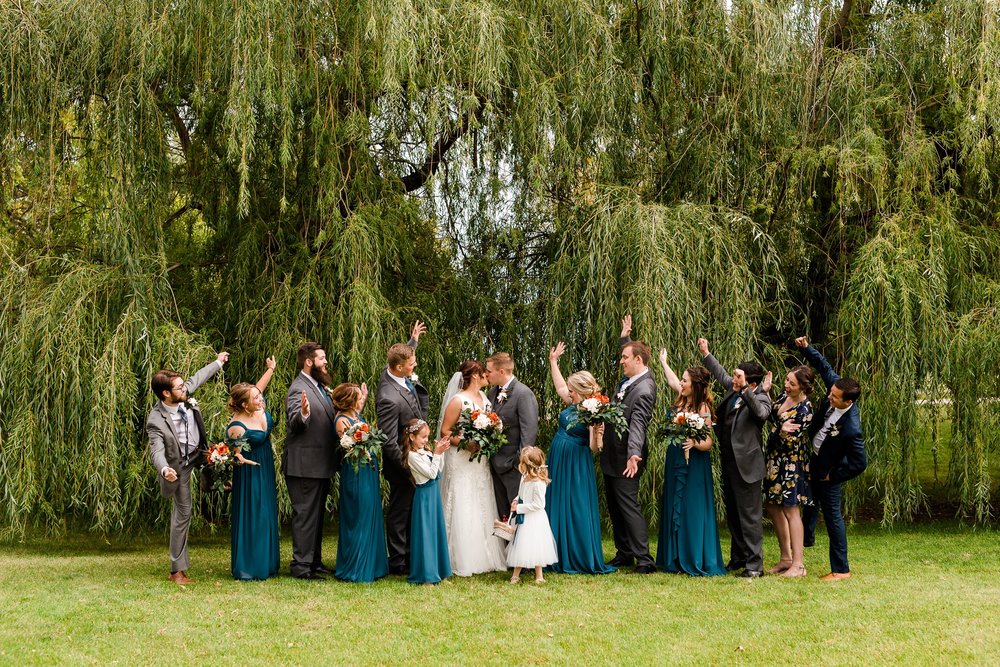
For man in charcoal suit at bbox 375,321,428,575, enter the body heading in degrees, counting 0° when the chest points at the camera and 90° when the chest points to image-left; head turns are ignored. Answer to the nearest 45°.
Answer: approximately 315°

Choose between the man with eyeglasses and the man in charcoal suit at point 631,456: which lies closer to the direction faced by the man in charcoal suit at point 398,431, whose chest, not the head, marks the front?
the man in charcoal suit

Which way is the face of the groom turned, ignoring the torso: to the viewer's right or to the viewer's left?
to the viewer's left

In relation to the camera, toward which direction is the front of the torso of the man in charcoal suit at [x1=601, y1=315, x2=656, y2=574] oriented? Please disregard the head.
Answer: to the viewer's left

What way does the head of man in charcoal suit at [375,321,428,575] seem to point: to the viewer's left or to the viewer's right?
to the viewer's right

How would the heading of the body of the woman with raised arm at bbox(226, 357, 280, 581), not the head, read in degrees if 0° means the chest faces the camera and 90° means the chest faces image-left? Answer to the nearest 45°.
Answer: approximately 315°

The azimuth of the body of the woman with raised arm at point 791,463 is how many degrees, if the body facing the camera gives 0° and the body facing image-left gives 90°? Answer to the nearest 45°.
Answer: approximately 45°

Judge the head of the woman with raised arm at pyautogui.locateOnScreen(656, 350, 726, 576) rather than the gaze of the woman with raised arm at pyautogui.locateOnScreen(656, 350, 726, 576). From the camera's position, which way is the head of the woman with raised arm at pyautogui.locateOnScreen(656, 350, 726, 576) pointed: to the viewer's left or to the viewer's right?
to the viewer's left

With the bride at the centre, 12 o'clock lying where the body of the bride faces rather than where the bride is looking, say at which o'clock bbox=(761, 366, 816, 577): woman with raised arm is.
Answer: The woman with raised arm is roughly at 11 o'clock from the bride.

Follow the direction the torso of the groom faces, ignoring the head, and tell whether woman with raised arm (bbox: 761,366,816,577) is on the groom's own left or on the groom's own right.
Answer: on the groom's own left
